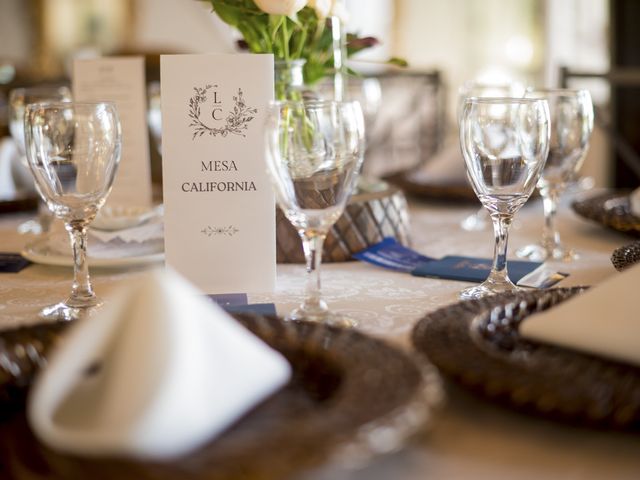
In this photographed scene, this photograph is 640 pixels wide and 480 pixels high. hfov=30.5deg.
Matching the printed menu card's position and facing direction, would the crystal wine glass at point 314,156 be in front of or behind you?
in front

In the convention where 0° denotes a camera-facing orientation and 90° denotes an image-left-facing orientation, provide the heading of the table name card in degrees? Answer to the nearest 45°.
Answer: approximately 0°

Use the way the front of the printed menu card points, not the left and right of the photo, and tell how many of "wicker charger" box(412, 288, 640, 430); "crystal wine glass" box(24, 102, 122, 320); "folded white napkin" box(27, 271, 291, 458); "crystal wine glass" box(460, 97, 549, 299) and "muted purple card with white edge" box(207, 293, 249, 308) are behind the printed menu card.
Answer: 0

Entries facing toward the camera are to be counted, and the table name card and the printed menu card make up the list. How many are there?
2

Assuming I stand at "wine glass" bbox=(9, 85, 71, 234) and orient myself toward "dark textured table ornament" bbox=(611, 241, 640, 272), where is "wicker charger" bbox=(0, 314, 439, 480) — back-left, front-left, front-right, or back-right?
front-right

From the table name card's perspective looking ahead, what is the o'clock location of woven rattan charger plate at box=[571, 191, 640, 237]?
The woven rattan charger plate is roughly at 8 o'clock from the table name card.

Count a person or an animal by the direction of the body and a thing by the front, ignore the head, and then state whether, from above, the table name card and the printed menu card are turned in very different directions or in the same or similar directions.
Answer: same or similar directions

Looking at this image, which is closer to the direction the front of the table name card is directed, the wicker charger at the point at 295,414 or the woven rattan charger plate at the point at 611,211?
the wicker charger

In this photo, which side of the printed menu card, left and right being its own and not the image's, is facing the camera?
front

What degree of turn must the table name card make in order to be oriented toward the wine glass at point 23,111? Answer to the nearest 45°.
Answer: approximately 135° to its right
